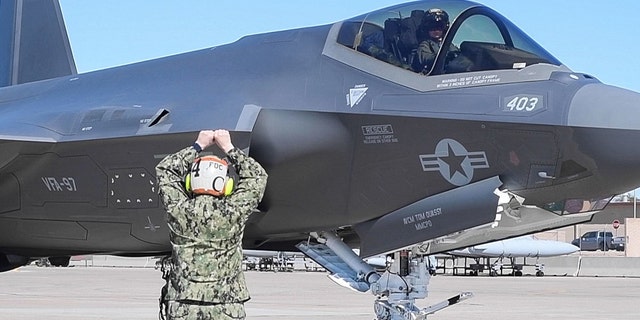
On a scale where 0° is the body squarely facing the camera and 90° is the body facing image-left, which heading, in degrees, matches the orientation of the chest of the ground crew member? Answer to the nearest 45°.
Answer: approximately 180°

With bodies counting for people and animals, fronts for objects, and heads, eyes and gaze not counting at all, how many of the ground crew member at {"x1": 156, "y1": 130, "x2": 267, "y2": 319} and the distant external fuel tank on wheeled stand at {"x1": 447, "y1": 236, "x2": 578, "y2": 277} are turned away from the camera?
1

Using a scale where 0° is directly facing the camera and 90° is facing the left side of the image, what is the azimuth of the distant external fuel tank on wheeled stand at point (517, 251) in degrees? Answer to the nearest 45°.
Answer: approximately 270°

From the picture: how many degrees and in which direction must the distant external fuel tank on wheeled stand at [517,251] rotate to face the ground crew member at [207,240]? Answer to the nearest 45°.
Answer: approximately 90° to its right

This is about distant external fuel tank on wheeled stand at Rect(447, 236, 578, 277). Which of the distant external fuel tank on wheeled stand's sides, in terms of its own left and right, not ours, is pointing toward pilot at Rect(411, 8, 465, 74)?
right

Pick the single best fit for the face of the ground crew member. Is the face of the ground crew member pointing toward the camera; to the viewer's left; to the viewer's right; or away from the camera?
away from the camera
